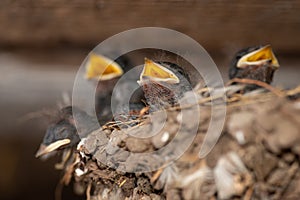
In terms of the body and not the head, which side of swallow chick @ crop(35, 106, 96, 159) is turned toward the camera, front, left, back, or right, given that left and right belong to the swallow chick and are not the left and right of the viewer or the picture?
left

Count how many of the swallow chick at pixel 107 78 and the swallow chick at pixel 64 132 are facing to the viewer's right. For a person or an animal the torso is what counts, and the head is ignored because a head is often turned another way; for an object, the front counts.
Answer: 0

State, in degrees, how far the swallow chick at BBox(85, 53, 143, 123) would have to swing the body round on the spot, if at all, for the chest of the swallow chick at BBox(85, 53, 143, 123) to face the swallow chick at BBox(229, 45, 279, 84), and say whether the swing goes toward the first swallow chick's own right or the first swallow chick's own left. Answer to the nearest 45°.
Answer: approximately 135° to the first swallow chick's own left

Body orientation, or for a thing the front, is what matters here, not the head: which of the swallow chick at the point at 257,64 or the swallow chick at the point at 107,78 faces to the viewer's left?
the swallow chick at the point at 107,78
